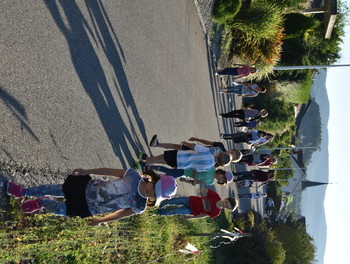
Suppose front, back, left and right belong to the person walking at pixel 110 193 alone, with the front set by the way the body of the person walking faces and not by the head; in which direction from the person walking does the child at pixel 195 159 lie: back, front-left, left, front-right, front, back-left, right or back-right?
back-left
